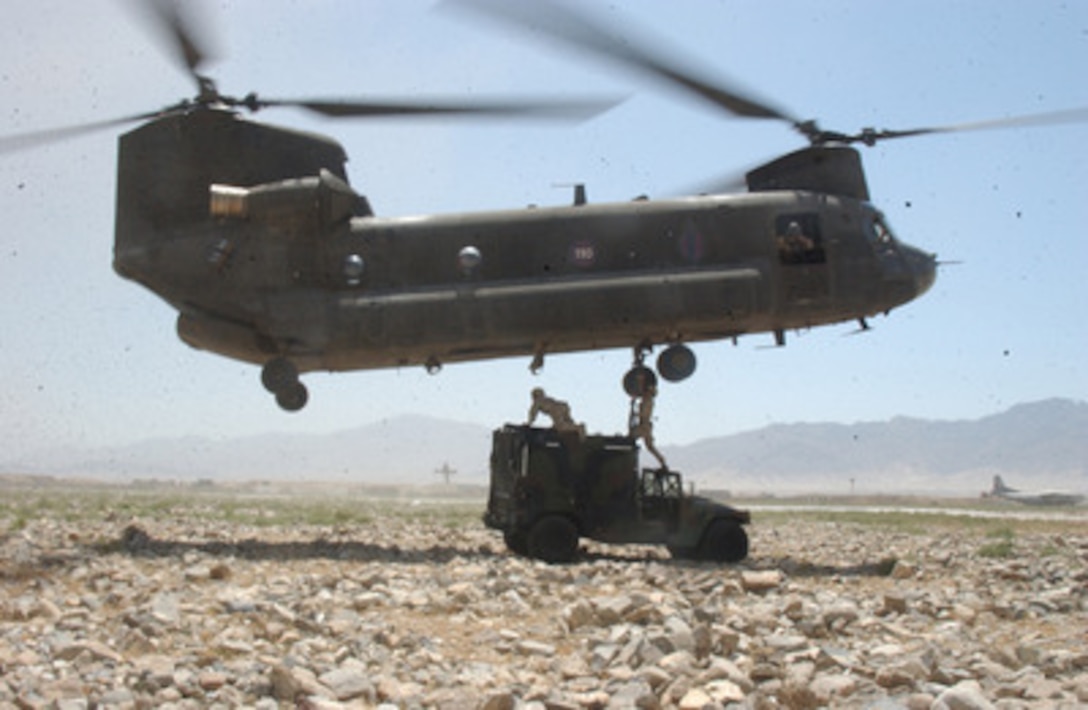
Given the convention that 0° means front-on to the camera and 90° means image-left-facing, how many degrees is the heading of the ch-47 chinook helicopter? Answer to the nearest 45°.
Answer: approximately 270°
